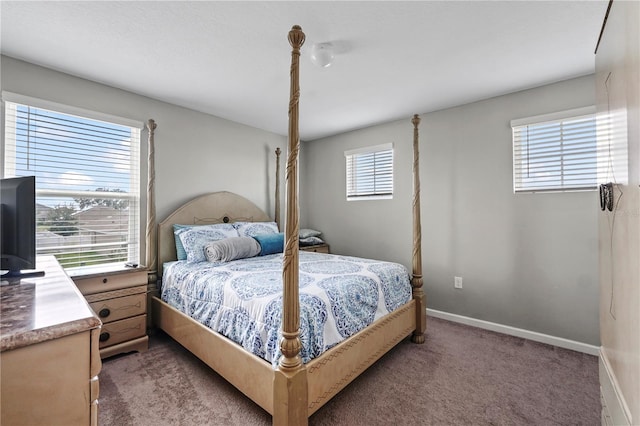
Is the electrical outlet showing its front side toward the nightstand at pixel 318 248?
no

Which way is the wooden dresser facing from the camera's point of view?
to the viewer's right

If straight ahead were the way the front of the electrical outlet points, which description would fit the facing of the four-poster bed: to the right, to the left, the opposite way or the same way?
to the left

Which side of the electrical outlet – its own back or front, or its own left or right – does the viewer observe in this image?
front

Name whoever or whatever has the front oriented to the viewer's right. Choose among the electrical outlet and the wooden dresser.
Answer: the wooden dresser

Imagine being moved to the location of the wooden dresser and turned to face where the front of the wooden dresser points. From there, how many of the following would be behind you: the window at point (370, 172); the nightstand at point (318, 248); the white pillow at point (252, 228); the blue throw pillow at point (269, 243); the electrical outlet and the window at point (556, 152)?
0

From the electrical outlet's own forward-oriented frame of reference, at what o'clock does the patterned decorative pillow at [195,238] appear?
The patterned decorative pillow is roughly at 2 o'clock from the electrical outlet.

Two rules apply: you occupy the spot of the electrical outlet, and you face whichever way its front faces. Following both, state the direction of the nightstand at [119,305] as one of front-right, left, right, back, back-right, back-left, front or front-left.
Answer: front-right

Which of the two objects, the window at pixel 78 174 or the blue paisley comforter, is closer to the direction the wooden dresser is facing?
the blue paisley comforter

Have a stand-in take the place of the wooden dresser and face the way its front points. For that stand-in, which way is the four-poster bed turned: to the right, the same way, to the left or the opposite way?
to the right

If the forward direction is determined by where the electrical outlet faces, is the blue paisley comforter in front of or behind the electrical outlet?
in front

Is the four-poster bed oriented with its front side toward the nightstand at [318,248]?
no

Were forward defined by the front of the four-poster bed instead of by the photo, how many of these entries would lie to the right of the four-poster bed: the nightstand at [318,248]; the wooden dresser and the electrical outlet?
1

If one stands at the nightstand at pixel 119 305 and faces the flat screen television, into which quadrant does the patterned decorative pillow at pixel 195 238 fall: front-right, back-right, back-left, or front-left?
back-left
